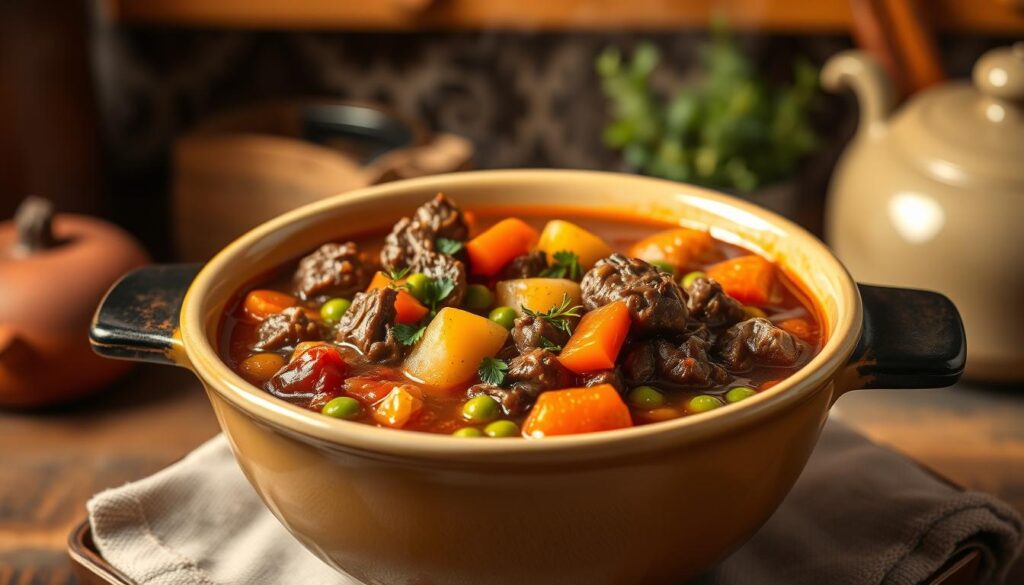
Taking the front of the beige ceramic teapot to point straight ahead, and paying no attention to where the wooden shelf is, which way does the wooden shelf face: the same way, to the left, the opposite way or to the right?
to the left

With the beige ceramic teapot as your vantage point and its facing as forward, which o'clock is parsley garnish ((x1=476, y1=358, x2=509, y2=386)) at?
The parsley garnish is roughly at 10 o'clock from the beige ceramic teapot.

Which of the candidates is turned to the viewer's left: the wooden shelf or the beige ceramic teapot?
the beige ceramic teapot

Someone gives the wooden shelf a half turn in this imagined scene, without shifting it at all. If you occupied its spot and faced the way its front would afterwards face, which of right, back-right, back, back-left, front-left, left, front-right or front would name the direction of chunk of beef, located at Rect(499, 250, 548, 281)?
back

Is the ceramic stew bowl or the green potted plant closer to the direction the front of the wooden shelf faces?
the ceramic stew bowl

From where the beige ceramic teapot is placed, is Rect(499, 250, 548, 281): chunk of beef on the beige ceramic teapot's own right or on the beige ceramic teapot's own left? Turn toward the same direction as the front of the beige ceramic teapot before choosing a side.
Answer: on the beige ceramic teapot's own left

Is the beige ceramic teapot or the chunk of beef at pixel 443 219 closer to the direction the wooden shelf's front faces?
the chunk of beef

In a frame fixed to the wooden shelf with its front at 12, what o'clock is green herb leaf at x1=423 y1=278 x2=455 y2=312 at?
The green herb leaf is roughly at 12 o'clock from the wooden shelf.

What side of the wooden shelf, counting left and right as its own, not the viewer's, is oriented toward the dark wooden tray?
front

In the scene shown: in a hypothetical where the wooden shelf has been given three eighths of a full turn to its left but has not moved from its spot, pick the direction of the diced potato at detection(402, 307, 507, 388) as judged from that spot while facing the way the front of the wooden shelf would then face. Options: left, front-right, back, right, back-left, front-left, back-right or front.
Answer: back-right

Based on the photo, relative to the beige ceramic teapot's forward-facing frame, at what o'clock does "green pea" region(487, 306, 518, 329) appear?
The green pea is roughly at 10 o'clock from the beige ceramic teapot.

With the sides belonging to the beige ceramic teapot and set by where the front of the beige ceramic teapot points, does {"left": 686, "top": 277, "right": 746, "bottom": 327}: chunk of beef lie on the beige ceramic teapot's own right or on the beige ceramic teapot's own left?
on the beige ceramic teapot's own left

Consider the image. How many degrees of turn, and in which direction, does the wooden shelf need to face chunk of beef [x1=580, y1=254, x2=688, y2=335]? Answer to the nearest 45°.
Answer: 0° — it already faces it

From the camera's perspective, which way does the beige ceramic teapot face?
to the viewer's left

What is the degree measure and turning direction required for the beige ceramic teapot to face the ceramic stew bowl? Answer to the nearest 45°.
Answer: approximately 90° to its left

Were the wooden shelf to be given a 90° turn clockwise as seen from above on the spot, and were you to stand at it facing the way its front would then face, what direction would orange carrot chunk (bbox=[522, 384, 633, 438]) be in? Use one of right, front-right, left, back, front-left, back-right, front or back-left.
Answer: left

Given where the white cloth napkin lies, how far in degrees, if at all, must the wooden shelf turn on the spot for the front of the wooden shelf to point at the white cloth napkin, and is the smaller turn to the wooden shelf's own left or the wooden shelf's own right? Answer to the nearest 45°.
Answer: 0° — it already faces it

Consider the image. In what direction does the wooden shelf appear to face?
toward the camera
